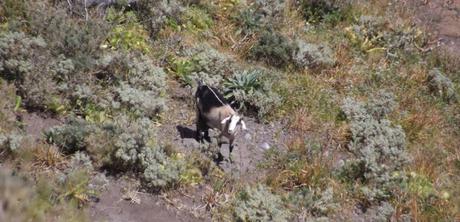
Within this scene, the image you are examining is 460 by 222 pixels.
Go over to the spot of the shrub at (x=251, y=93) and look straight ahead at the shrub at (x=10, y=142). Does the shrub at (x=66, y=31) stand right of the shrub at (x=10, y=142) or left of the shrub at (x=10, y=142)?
right

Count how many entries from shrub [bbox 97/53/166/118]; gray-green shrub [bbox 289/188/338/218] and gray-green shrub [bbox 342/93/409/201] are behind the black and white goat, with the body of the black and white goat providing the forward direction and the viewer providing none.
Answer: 1

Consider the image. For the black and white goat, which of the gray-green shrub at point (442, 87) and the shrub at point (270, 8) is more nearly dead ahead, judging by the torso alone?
the gray-green shrub

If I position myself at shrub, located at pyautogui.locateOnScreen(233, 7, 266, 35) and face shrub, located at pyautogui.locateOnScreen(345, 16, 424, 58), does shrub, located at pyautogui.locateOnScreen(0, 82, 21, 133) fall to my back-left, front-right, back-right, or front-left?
back-right

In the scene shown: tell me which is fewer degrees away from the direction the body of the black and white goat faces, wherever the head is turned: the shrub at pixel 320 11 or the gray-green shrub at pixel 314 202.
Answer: the gray-green shrub

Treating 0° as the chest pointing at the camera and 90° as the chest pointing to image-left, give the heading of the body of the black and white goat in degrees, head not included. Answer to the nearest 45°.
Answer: approximately 315°

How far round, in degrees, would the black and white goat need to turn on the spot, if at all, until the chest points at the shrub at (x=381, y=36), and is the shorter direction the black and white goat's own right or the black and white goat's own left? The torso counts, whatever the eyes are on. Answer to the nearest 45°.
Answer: approximately 90° to the black and white goat's own left

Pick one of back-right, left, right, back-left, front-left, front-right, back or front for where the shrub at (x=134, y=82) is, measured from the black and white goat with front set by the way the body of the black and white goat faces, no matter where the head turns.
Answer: back

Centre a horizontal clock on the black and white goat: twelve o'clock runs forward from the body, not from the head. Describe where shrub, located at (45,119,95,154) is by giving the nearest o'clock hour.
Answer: The shrub is roughly at 4 o'clock from the black and white goat.

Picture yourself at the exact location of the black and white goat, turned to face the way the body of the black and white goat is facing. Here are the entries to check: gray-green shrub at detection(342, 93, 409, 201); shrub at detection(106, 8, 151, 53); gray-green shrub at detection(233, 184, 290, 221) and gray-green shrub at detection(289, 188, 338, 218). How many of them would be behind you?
1

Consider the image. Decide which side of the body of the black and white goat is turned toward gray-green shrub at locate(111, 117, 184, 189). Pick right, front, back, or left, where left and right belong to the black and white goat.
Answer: right
